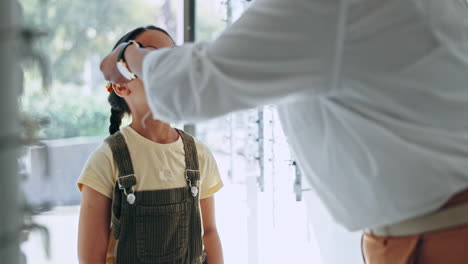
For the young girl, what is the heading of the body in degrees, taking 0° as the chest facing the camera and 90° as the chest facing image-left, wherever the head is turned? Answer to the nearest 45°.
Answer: approximately 315°
